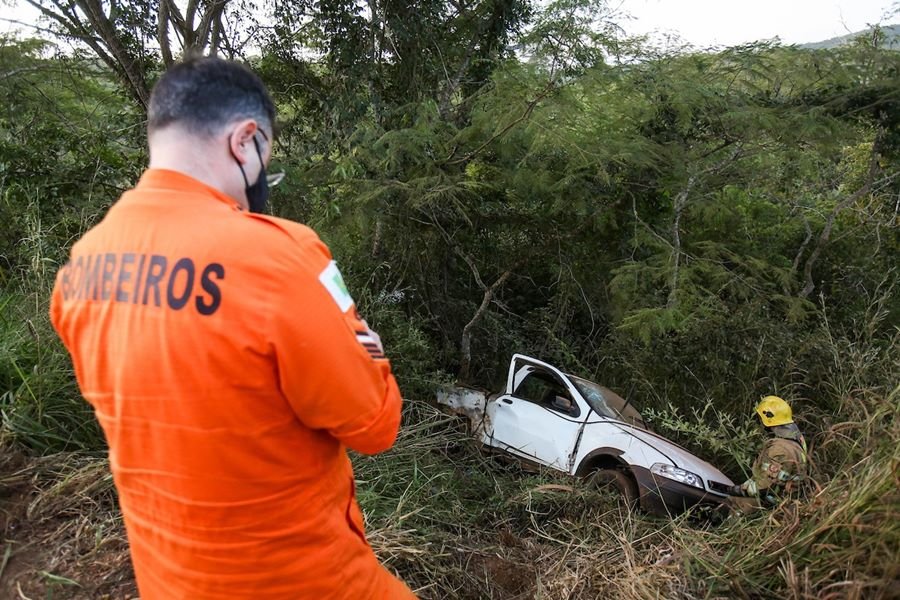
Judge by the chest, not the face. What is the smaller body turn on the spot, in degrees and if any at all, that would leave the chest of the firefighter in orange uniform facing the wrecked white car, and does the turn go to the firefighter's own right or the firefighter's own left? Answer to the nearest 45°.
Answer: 0° — they already face it

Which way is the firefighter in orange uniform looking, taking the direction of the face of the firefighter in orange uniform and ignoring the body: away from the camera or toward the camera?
away from the camera

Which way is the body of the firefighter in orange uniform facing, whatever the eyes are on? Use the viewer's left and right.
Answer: facing away from the viewer and to the right of the viewer
